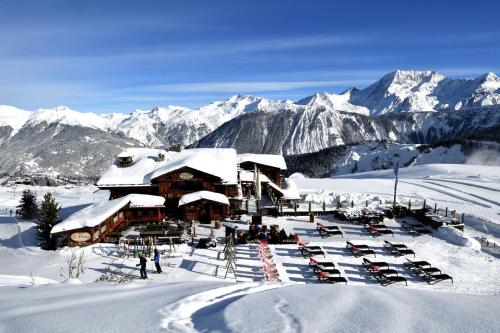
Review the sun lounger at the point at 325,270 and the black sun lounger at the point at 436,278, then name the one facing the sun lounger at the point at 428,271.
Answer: the sun lounger at the point at 325,270

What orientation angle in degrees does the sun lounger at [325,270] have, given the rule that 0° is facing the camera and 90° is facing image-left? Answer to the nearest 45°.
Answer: approximately 270°

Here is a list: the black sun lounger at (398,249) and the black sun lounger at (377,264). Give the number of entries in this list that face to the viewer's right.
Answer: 2

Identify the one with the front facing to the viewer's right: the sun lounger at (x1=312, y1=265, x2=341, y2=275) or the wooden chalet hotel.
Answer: the sun lounger

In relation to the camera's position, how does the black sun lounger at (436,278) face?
facing to the right of the viewer

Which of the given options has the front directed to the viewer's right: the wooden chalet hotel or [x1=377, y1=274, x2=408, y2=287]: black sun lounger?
the black sun lounger

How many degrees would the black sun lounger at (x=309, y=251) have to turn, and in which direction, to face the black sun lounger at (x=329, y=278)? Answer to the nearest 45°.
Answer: approximately 90° to its right

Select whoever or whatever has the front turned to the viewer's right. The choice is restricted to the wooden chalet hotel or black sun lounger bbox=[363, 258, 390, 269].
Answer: the black sun lounger

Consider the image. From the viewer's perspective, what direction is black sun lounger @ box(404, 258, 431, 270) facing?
to the viewer's right

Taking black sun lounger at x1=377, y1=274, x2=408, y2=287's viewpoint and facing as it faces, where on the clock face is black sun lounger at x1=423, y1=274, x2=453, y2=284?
black sun lounger at x1=423, y1=274, x2=453, y2=284 is roughly at 11 o'clock from black sun lounger at x1=377, y1=274, x2=408, y2=287.

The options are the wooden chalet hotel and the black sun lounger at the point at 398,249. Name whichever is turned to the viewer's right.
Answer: the black sun lounger

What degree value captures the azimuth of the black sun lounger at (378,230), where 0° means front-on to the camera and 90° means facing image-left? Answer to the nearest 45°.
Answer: approximately 270°

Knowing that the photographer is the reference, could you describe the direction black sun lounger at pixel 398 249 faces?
facing to the right of the viewer

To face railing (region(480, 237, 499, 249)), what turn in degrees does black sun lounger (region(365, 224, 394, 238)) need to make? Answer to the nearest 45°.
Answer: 0° — it already faces it
